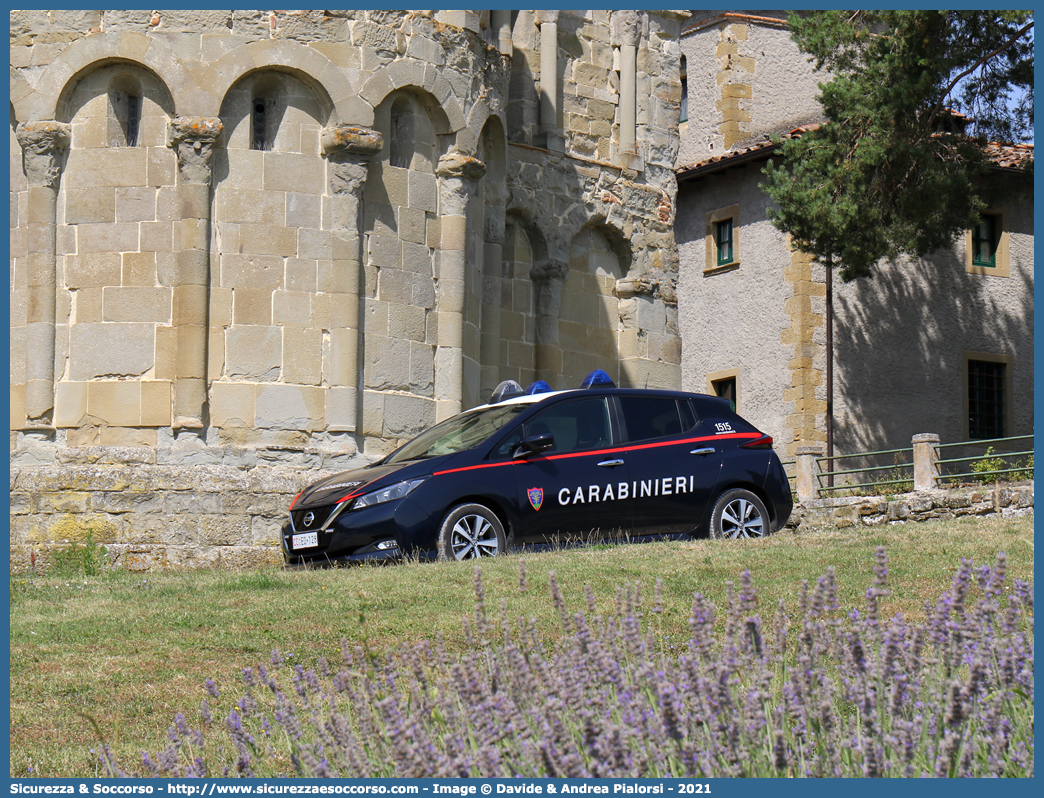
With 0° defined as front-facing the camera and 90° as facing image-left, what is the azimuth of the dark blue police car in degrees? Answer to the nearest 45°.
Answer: approximately 45°

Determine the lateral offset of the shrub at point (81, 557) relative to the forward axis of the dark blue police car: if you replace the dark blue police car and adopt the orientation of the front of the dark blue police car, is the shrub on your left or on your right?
on your right

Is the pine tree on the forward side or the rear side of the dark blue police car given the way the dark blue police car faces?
on the rear side

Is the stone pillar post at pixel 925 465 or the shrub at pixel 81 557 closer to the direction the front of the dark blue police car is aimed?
the shrub

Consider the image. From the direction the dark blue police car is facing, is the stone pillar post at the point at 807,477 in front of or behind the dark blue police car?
behind

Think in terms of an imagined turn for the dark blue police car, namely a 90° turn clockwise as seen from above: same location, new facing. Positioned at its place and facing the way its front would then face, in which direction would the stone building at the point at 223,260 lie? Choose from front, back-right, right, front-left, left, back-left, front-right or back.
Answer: front

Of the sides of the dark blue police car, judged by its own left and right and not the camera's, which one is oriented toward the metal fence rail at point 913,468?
back

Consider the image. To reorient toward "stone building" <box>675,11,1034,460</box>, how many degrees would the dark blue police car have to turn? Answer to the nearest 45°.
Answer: approximately 135° to its right

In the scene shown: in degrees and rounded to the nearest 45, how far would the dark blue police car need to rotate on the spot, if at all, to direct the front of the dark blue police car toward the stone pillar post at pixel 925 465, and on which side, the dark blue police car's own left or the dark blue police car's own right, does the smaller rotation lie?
approximately 180°
